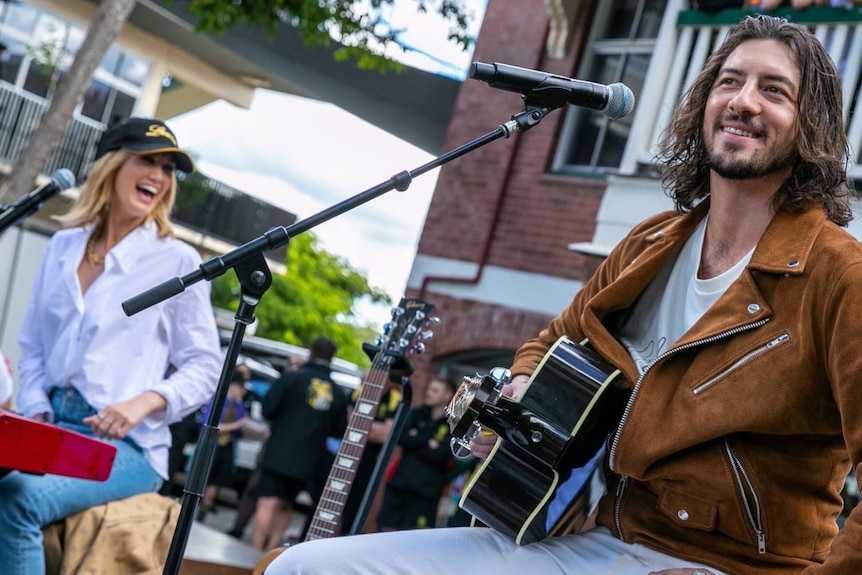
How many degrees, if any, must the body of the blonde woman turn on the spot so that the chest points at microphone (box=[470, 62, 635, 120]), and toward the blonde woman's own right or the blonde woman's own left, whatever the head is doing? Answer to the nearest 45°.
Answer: approximately 90° to the blonde woman's own left

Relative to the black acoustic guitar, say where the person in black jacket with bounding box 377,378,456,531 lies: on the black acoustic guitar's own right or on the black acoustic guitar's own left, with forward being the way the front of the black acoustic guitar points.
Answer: on the black acoustic guitar's own right

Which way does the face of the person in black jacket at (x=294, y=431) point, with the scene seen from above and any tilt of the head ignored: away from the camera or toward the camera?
away from the camera

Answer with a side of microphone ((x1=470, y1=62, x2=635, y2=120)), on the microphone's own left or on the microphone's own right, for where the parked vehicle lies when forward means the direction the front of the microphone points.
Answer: on the microphone's own left

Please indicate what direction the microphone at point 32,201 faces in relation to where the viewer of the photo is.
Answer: facing to the right of the viewer

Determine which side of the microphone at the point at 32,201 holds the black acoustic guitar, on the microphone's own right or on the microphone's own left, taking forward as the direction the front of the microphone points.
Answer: on the microphone's own right

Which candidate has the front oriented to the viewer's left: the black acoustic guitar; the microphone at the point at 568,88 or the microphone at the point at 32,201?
the black acoustic guitar

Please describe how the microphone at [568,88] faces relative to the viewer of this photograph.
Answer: facing to the right of the viewer

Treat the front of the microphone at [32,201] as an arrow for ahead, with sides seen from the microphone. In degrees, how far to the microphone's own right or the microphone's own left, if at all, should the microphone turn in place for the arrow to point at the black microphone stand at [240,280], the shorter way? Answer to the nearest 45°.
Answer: approximately 90° to the microphone's own right

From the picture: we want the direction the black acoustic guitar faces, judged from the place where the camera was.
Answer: facing to the left of the viewer
